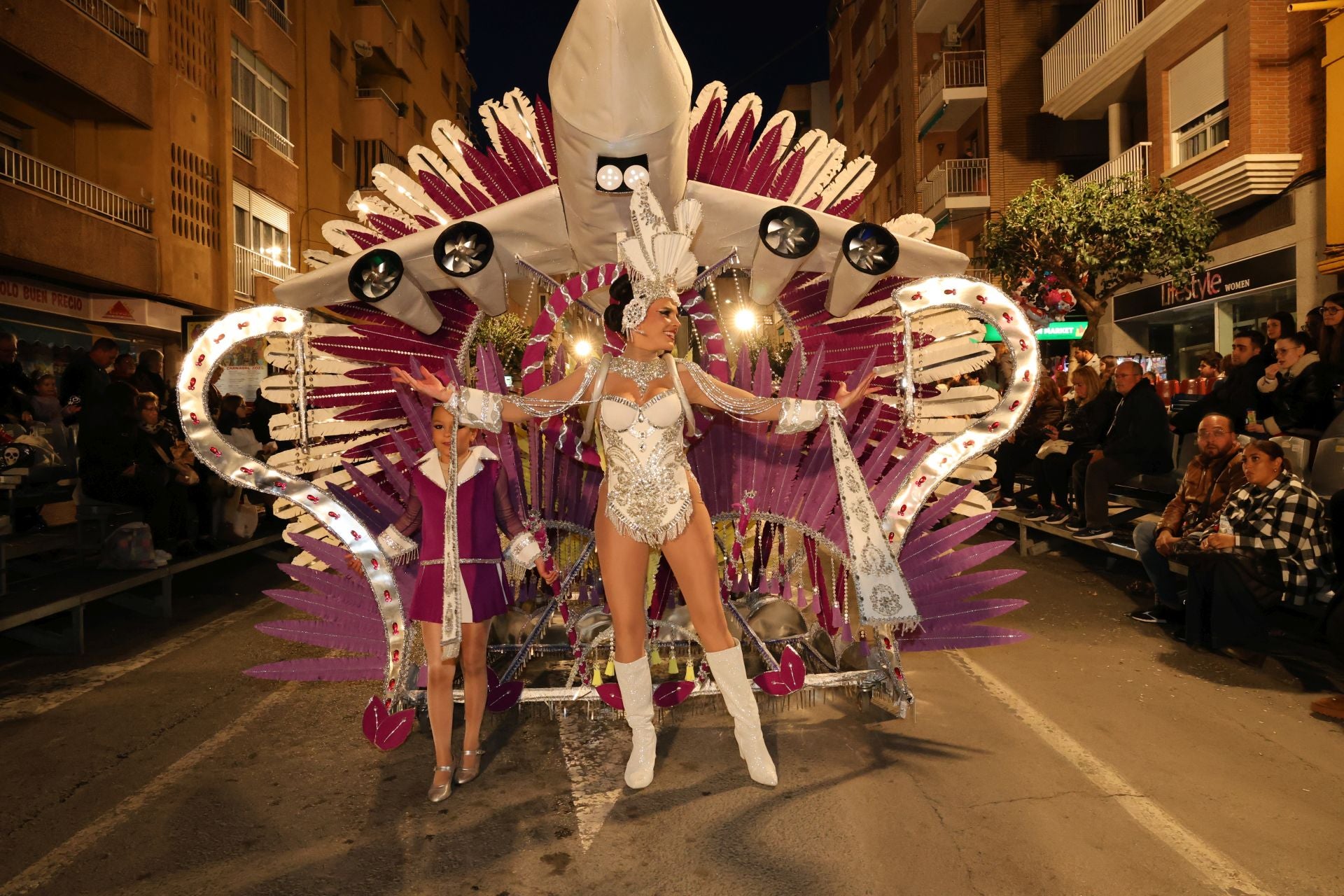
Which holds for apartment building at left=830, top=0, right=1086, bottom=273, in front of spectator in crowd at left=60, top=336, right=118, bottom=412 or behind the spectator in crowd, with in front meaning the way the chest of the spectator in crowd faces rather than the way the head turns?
in front

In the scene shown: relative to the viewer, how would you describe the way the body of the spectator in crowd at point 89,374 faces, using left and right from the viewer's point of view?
facing to the right of the viewer

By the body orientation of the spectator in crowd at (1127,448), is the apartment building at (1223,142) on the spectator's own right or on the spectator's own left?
on the spectator's own right

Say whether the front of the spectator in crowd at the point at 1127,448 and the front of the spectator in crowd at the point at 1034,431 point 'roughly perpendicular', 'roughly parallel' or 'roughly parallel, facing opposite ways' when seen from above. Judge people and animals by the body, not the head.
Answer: roughly parallel

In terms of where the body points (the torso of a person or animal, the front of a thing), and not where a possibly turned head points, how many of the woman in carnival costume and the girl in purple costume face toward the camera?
2

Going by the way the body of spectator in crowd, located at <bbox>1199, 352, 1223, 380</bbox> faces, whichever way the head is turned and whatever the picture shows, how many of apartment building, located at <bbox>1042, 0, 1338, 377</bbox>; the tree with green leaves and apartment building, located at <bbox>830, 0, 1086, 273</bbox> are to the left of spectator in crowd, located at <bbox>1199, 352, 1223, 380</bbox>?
0

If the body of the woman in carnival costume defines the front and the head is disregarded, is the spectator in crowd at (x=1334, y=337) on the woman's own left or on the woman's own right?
on the woman's own left

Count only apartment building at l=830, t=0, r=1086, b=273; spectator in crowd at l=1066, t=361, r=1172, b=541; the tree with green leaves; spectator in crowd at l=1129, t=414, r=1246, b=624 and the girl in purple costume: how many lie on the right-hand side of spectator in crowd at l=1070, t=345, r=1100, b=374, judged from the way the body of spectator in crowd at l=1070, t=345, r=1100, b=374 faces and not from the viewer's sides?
2

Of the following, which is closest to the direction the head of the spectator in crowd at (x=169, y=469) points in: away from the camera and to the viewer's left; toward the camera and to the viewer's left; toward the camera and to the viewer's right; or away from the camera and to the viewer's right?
toward the camera and to the viewer's right

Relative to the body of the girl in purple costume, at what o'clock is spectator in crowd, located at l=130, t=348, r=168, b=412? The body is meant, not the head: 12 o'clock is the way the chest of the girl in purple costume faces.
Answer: The spectator in crowd is roughly at 5 o'clock from the girl in purple costume.

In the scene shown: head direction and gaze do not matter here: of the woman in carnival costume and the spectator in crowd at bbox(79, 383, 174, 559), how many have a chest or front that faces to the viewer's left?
0

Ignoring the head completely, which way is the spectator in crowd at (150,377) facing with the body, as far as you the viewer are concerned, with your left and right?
facing to the right of the viewer

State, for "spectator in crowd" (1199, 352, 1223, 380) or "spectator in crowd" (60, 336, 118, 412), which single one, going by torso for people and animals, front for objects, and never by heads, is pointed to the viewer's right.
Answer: "spectator in crowd" (60, 336, 118, 412)

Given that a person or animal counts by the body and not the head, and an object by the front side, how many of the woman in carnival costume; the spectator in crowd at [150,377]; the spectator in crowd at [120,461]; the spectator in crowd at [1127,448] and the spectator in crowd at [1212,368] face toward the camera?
1

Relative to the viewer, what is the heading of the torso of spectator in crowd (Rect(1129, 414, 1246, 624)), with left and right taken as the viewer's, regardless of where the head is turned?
facing the viewer and to the left of the viewer

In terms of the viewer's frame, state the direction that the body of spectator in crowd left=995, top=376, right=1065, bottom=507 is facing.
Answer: to the viewer's left

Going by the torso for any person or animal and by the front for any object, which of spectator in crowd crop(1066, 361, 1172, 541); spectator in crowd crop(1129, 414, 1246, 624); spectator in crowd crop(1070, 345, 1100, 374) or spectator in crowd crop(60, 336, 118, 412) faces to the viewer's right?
spectator in crowd crop(60, 336, 118, 412)

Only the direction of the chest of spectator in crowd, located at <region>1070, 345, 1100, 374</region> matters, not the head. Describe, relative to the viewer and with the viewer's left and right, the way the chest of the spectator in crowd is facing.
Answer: facing to the left of the viewer

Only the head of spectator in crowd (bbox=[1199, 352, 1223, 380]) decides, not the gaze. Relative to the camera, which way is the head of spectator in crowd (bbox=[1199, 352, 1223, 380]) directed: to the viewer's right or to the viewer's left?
to the viewer's left

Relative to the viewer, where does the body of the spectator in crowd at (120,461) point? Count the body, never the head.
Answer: to the viewer's right
